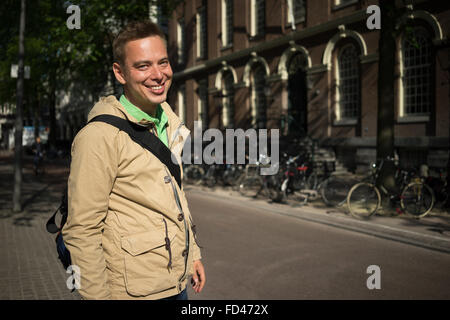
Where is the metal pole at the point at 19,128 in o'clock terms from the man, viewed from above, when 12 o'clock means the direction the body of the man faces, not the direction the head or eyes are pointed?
The metal pole is roughly at 7 o'clock from the man.

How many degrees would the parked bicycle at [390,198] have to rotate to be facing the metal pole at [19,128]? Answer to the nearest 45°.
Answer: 0° — it already faces it

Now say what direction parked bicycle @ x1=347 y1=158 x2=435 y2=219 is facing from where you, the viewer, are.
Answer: facing to the left of the viewer
